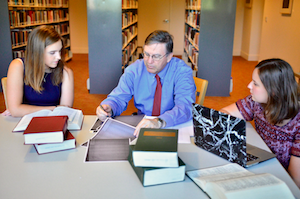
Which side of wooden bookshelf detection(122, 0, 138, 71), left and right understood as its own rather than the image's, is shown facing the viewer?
right

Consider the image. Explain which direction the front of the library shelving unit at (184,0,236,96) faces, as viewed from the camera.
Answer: facing to the left of the viewer

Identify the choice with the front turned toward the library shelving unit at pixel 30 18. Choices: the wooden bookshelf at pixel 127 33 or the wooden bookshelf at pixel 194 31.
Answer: the wooden bookshelf at pixel 194 31

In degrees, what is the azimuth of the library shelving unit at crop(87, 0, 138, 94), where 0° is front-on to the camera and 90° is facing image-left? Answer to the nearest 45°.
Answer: approximately 270°

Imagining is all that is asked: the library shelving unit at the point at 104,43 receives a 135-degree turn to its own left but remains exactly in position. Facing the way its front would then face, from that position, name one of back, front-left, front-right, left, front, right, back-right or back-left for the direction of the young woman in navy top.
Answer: back-left

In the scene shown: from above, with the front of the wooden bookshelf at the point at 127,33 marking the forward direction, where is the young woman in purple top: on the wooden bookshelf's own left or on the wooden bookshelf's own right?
on the wooden bookshelf's own right

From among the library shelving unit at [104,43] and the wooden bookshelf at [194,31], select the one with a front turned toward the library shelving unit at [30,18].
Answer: the wooden bookshelf

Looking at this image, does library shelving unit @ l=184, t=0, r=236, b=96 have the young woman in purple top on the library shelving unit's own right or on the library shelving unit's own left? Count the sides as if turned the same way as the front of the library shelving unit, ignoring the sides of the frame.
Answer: on the library shelving unit's own left

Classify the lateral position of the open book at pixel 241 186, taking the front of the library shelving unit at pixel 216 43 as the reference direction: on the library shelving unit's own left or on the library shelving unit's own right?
on the library shelving unit's own left

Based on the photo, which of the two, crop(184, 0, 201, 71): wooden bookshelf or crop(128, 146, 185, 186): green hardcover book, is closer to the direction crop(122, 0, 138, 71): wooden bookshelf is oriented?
the wooden bookshelf

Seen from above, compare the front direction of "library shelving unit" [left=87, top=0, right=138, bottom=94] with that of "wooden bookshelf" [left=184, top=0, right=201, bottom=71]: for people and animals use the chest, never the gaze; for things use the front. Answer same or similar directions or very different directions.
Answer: very different directions
